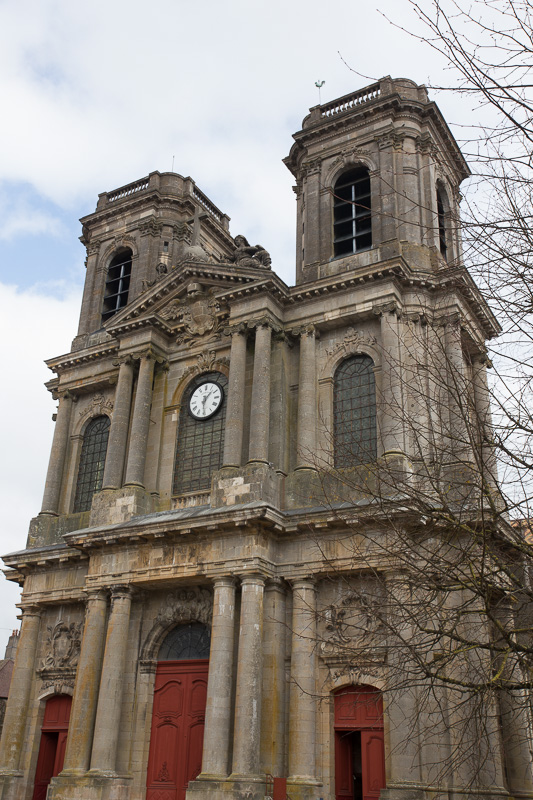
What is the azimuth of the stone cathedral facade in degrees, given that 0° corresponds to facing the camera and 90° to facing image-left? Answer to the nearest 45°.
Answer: approximately 45°
